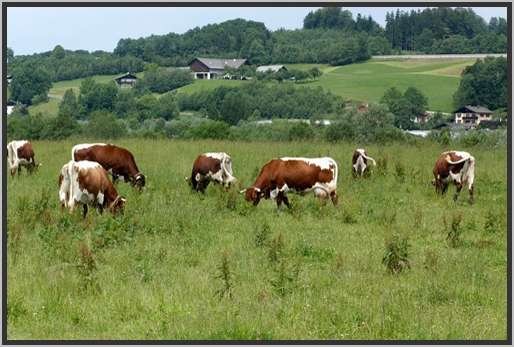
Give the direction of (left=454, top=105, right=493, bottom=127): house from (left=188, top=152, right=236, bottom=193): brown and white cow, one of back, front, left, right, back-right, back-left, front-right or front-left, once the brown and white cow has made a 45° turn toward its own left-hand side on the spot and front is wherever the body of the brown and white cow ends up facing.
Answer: back-right

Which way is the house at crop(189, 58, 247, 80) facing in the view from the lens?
facing the viewer and to the left of the viewer

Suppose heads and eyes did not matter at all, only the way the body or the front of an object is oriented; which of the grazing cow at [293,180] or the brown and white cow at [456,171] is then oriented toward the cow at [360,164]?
the brown and white cow

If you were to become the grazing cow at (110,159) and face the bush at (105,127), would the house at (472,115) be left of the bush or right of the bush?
right

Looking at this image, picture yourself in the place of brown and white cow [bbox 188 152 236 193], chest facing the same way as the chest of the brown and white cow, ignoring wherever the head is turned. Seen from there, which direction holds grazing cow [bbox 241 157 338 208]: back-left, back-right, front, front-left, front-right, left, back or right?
back

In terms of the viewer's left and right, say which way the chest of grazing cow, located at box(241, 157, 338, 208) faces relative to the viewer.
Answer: facing to the left of the viewer

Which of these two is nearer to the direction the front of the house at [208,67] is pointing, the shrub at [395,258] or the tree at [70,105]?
the shrub

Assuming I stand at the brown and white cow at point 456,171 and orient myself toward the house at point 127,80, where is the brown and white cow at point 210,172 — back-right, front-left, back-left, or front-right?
front-left

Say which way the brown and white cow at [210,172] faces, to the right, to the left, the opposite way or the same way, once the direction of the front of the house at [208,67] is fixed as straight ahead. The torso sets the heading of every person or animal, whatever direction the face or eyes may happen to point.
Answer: to the right

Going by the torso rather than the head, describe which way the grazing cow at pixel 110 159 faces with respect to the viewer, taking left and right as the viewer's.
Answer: facing to the right of the viewer

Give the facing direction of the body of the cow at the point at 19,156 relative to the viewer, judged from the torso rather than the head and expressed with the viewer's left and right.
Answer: facing away from the viewer and to the right of the viewer
